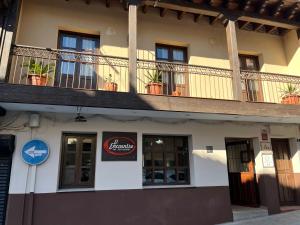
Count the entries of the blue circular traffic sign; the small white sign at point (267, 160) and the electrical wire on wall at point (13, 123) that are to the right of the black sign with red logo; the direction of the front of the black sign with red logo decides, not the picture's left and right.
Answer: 2

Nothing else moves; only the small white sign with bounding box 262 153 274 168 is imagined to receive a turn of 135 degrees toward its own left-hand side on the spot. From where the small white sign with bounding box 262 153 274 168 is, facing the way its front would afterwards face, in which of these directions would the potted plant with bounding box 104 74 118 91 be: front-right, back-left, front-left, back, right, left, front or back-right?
back

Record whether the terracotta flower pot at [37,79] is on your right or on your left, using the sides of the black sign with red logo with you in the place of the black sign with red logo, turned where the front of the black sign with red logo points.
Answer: on your right

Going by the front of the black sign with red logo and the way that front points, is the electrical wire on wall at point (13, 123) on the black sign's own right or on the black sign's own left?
on the black sign's own right

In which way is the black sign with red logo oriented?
toward the camera

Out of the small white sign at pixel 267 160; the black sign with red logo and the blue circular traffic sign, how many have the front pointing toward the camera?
3

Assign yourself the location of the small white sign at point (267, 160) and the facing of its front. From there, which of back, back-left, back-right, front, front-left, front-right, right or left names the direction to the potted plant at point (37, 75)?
front-right

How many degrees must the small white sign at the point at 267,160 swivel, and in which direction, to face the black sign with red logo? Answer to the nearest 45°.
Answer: approximately 45° to its right

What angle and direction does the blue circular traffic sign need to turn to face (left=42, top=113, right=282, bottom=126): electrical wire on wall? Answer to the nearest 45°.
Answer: approximately 90° to its left

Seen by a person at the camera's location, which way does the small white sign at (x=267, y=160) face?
facing the viewer

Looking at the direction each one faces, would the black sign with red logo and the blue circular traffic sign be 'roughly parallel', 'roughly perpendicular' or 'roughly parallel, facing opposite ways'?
roughly parallel

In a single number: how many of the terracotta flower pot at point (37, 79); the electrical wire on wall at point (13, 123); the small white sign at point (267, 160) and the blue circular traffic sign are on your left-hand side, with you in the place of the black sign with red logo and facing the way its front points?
1

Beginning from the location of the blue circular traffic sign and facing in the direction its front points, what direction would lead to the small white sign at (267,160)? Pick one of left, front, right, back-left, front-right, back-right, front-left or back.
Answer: left

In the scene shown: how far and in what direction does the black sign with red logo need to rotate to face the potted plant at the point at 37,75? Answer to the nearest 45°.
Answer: approximately 45° to its right

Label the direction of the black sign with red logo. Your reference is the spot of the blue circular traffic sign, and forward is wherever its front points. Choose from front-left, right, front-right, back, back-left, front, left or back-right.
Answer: left
